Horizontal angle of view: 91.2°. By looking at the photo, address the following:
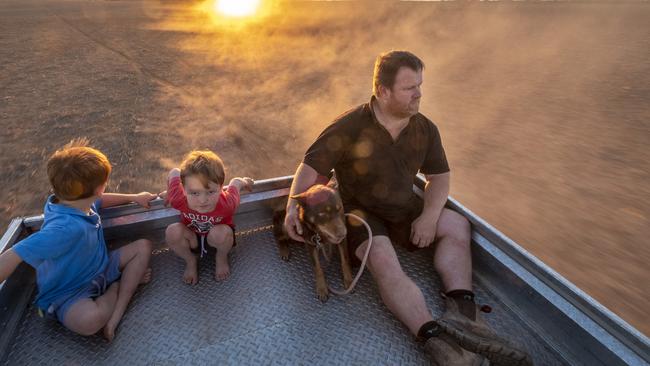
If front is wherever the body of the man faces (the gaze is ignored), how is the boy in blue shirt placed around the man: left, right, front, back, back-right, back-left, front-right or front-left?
right

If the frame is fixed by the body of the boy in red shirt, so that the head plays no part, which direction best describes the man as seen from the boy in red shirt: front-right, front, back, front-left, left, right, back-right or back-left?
left

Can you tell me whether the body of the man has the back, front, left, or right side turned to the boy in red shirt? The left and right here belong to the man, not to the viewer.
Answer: right

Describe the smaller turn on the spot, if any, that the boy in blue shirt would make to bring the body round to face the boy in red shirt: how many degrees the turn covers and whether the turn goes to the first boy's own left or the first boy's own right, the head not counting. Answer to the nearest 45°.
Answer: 0° — they already face them

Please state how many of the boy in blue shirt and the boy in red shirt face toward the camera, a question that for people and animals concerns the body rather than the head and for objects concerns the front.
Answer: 1

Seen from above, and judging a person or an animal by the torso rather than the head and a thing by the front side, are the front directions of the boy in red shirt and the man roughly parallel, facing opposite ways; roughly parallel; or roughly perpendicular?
roughly parallel

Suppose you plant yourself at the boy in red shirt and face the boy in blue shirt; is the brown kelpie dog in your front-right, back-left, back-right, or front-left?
back-left

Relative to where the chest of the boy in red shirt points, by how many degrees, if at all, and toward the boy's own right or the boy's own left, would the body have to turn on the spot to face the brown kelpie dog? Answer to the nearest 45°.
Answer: approximately 45° to the boy's own left

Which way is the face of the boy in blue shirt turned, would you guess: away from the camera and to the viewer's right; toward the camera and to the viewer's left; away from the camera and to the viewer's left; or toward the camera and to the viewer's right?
away from the camera and to the viewer's right

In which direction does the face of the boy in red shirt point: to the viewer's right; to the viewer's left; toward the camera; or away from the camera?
toward the camera

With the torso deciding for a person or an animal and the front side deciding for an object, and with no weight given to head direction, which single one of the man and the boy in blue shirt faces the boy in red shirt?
the boy in blue shirt

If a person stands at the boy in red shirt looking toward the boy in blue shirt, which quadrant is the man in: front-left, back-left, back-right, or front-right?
back-left

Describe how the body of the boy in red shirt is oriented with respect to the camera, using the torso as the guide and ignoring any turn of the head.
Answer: toward the camera

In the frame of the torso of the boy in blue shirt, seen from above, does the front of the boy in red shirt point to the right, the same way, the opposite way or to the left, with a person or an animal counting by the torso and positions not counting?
to the right
